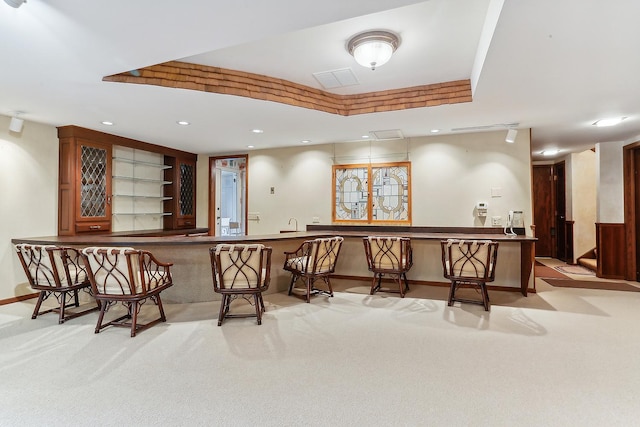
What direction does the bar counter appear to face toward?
toward the camera

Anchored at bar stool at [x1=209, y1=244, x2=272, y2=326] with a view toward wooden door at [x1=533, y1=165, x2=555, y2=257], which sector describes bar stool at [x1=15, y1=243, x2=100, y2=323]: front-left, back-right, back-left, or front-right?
back-left

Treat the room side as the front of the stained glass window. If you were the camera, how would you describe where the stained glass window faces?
facing the viewer

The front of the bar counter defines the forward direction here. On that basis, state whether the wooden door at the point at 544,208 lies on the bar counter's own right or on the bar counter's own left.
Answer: on the bar counter's own left

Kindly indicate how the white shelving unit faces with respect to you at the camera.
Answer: facing the viewer and to the right of the viewer

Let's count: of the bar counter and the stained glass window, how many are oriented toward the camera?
2

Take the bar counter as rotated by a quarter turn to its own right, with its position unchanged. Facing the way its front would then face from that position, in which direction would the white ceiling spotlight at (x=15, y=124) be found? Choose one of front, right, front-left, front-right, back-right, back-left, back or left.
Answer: front

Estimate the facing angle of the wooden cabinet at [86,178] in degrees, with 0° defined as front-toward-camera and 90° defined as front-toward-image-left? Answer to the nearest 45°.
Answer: approximately 315°
